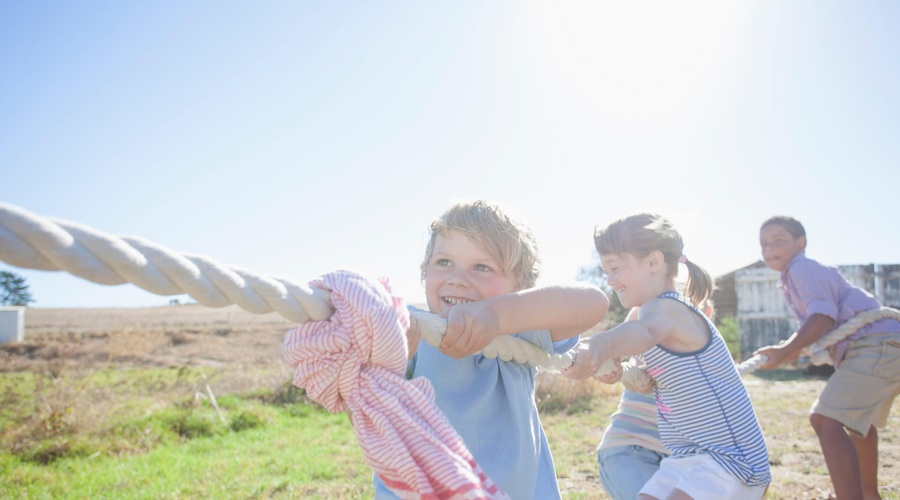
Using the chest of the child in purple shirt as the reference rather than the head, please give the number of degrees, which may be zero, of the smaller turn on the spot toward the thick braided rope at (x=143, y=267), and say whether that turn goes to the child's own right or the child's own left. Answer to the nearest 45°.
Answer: approximately 90° to the child's own left

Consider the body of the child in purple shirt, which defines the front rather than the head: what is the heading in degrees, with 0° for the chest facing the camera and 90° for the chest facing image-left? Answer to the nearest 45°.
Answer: approximately 90°
